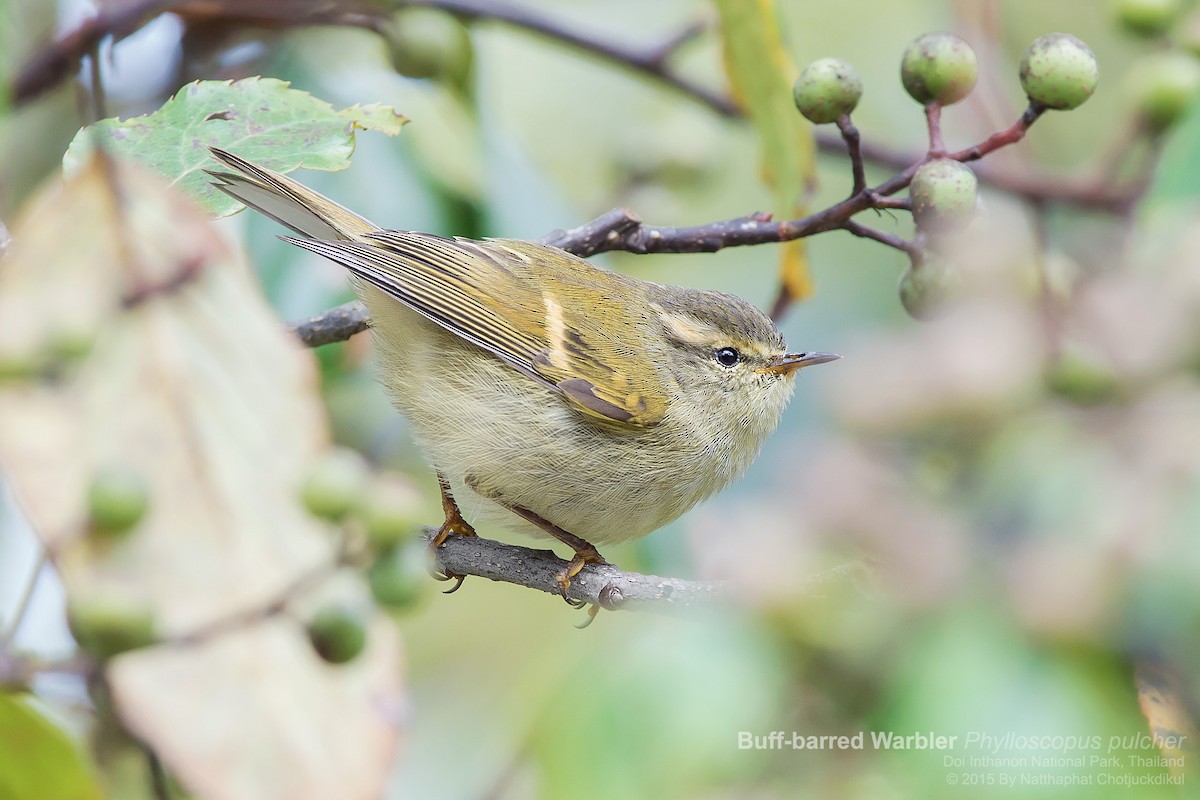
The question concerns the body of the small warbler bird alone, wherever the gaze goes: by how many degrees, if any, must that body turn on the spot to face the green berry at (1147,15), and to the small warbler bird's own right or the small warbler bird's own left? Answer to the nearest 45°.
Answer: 0° — it already faces it

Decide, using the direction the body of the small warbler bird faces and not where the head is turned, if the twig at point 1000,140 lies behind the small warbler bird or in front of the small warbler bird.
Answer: in front

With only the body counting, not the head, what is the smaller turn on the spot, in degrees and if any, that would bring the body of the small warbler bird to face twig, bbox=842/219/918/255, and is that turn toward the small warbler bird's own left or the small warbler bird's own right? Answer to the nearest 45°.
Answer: approximately 45° to the small warbler bird's own right

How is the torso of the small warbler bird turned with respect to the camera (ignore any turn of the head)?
to the viewer's right
